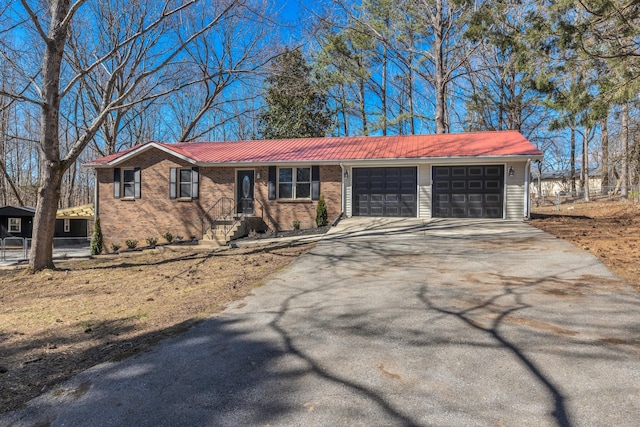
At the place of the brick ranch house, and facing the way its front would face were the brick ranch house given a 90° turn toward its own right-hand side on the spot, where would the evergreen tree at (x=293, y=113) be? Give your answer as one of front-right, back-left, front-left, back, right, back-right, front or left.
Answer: right

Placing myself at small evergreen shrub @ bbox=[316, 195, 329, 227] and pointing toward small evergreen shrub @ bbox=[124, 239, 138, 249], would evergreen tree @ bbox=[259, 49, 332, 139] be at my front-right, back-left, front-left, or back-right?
front-right

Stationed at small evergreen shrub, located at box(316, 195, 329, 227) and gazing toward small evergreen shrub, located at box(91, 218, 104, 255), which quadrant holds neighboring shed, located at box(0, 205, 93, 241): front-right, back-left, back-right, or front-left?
front-right

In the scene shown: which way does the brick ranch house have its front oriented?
toward the camera

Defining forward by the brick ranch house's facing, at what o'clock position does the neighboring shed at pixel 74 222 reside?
The neighboring shed is roughly at 4 o'clock from the brick ranch house.

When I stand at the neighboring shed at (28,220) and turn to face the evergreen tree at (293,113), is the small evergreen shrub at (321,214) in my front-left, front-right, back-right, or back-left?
front-right

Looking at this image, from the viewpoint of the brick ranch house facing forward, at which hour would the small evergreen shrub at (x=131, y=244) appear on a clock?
The small evergreen shrub is roughly at 3 o'clock from the brick ranch house.

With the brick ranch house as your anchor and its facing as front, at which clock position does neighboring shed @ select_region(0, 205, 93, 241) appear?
The neighboring shed is roughly at 4 o'clock from the brick ranch house.

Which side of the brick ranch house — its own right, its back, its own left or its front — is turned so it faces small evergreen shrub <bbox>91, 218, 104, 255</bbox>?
right

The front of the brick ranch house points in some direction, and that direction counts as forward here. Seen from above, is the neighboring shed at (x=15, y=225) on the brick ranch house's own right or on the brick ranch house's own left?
on the brick ranch house's own right

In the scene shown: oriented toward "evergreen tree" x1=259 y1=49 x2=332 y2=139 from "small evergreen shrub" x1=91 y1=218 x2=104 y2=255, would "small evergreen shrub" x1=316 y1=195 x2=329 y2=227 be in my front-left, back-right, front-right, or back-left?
front-right
